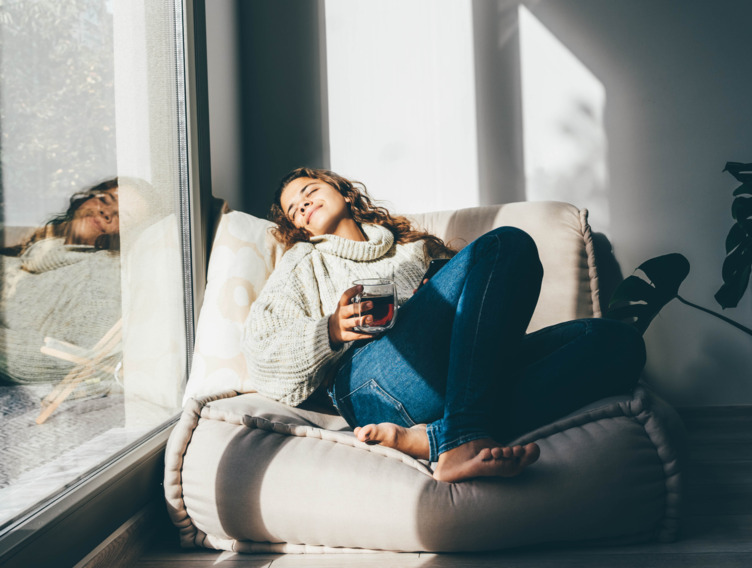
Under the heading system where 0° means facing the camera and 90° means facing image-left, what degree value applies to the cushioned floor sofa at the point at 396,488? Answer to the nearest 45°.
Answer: approximately 0°

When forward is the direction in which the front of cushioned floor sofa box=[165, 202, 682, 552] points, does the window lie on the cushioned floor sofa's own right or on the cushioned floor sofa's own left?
on the cushioned floor sofa's own right

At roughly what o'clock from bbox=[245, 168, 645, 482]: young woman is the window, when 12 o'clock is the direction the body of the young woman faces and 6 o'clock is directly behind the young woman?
The window is roughly at 4 o'clock from the young woman.

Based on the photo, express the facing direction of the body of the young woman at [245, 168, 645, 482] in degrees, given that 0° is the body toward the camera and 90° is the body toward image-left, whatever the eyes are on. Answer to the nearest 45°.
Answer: approximately 315°
